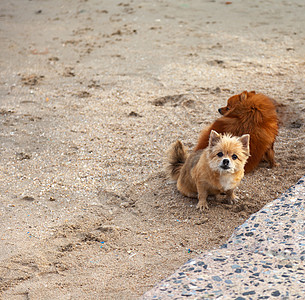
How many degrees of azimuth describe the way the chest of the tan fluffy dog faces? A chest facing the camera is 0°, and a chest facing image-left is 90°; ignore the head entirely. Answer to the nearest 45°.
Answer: approximately 315°
